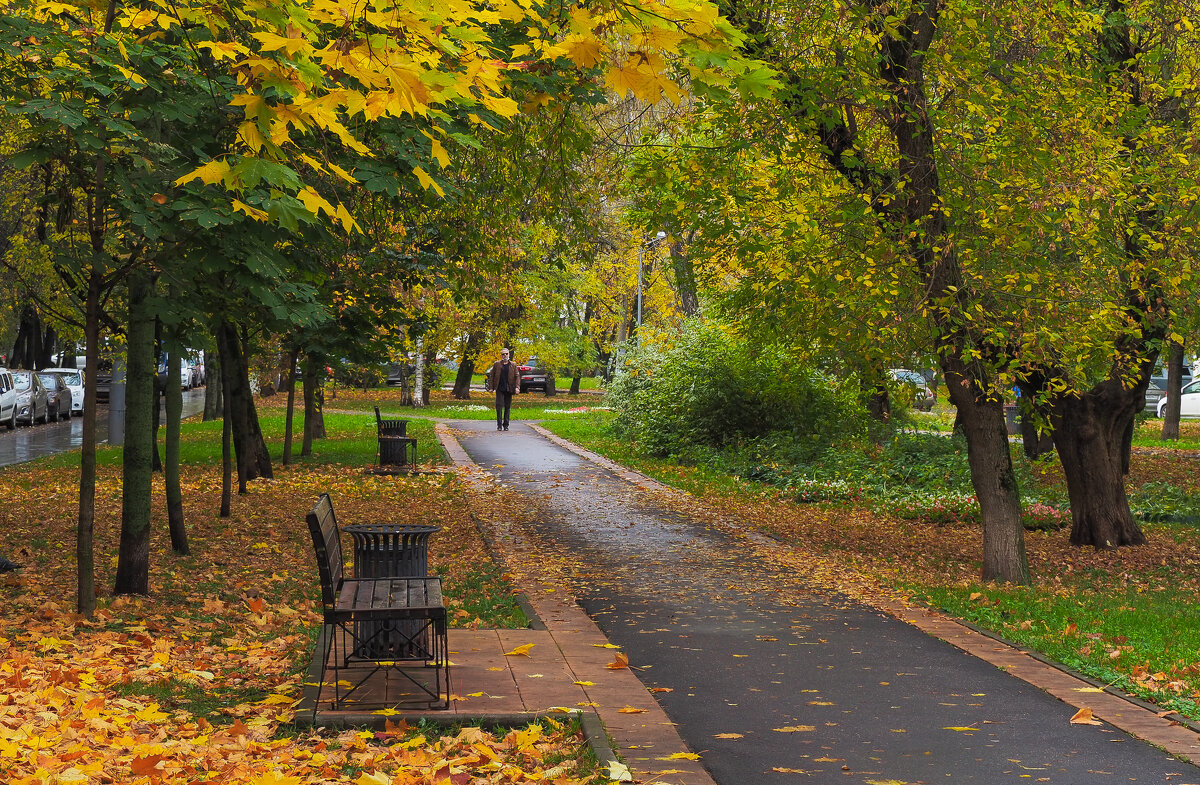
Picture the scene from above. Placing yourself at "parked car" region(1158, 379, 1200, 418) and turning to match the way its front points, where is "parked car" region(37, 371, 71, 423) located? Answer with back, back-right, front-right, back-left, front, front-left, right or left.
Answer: front-left

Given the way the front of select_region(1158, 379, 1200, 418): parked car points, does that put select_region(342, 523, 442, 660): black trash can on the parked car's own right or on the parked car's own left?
on the parked car's own left

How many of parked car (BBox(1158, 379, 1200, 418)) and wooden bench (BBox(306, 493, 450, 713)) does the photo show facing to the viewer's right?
1

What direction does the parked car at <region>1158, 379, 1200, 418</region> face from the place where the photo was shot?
facing to the left of the viewer

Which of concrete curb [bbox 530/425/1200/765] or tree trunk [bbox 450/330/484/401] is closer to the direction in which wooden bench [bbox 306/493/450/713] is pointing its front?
the concrete curb

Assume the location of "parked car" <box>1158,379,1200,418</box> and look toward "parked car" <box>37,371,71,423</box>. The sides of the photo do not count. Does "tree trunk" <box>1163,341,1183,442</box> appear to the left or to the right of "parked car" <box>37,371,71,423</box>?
left

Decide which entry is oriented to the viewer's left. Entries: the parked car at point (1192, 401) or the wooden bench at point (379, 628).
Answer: the parked car

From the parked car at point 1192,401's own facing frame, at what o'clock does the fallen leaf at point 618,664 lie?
The fallen leaf is roughly at 9 o'clock from the parked car.

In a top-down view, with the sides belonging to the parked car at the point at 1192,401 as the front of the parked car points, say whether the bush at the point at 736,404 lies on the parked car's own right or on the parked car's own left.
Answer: on the parked car's own left

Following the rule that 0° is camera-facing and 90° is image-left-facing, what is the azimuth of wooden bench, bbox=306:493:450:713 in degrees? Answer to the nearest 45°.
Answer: approximately 270°

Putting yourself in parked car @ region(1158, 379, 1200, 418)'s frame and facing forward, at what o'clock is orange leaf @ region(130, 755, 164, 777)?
The orange leaf is roughly at 9 o'clock from the parked car.

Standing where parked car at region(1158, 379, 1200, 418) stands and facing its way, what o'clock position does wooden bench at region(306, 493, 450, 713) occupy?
The wooden bench is roughly at 9 o'clock from the parked car.

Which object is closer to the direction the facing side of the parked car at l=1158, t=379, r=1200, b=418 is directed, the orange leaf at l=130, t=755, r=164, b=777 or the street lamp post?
the street lamp post

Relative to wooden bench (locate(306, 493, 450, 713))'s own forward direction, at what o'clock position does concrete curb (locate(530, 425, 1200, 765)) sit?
The concrete curb is roughly at 12 o'clock from the wooden bench.
